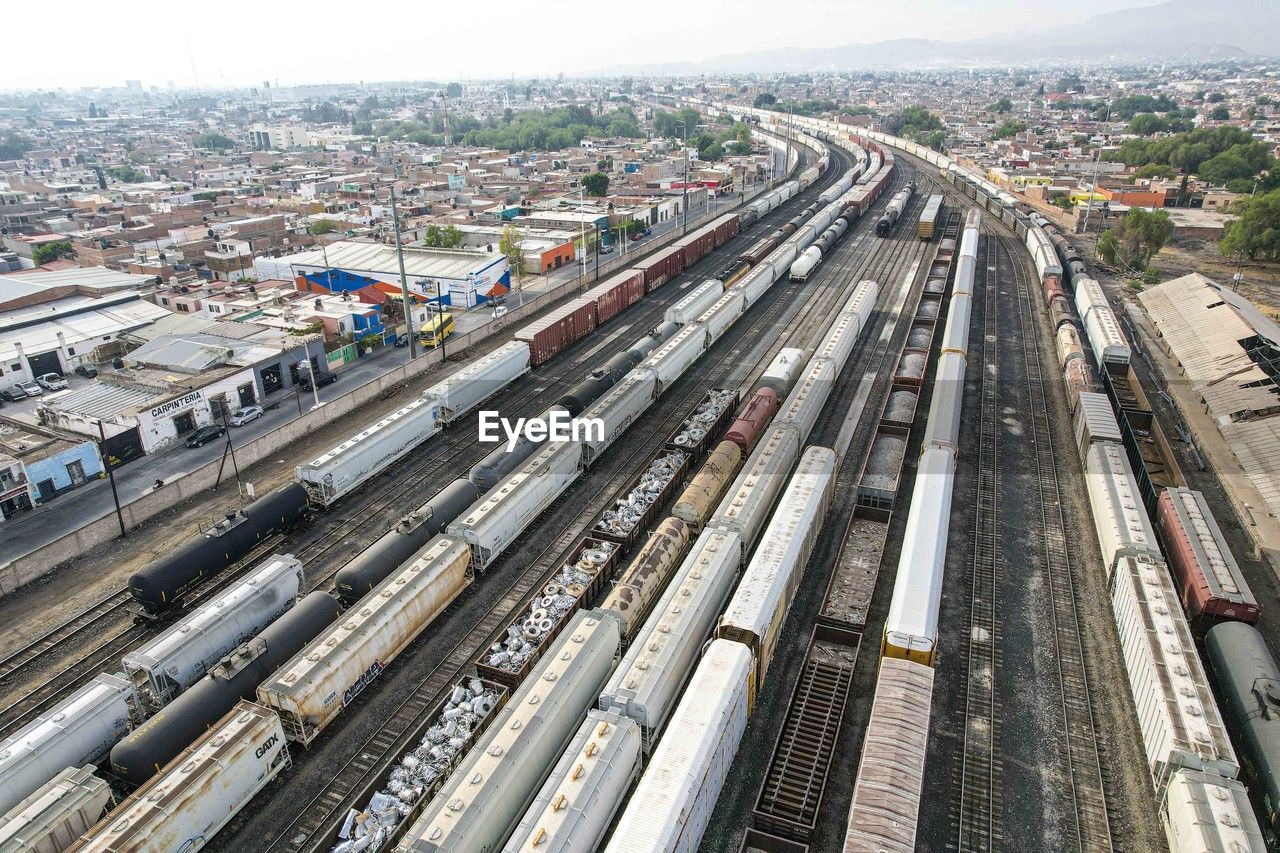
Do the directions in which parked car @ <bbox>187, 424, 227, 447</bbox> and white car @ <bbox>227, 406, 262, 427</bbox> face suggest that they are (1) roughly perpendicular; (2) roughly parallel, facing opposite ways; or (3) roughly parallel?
roughly parallel

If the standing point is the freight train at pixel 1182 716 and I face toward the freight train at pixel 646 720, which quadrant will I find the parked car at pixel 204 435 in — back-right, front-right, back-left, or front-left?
front-right

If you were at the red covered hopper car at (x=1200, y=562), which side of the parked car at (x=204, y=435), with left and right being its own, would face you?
left

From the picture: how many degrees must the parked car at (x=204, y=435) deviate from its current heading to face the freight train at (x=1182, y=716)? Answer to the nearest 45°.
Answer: approximately 90° to its left

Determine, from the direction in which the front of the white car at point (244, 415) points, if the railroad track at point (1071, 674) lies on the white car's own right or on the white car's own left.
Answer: on the white car's own left

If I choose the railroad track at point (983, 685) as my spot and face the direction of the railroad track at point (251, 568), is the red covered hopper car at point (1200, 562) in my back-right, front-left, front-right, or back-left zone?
back-right

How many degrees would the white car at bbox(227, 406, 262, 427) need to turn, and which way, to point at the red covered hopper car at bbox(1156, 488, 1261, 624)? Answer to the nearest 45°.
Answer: approximately 90° to its left

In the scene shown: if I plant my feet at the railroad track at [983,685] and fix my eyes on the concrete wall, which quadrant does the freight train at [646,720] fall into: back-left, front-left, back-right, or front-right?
front-left
